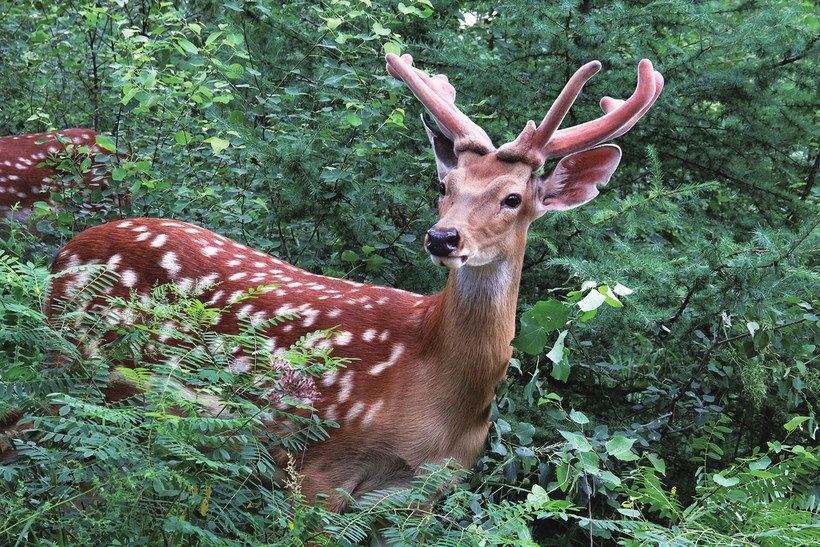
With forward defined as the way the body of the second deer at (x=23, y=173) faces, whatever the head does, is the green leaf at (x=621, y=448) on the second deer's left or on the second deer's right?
on the second deer's left

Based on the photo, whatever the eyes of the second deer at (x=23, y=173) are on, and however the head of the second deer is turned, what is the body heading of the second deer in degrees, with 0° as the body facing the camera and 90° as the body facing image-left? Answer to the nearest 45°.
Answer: approximately 90°

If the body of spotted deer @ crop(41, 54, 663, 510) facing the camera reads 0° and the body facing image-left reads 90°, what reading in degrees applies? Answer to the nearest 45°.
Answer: approximately 315°

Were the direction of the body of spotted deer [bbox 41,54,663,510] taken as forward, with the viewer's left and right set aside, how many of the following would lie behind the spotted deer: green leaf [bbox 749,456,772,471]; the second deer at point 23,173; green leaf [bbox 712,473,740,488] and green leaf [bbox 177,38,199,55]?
2

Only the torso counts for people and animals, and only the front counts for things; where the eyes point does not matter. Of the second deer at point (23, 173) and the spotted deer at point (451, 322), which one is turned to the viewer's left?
the second deer

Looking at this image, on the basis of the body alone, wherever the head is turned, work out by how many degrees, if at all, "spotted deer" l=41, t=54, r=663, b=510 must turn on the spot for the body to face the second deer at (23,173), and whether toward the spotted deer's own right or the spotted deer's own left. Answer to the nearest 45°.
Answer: approximately 180°

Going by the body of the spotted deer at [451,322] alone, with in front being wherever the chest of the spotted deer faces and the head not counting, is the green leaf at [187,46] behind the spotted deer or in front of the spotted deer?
behind

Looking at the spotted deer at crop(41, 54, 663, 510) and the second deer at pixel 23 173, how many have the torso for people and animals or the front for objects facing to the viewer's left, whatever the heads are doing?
1

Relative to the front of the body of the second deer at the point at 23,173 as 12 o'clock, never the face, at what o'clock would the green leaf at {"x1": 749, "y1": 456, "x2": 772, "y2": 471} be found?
The green leaf is roughly at 8 o'clock from the second deer.
